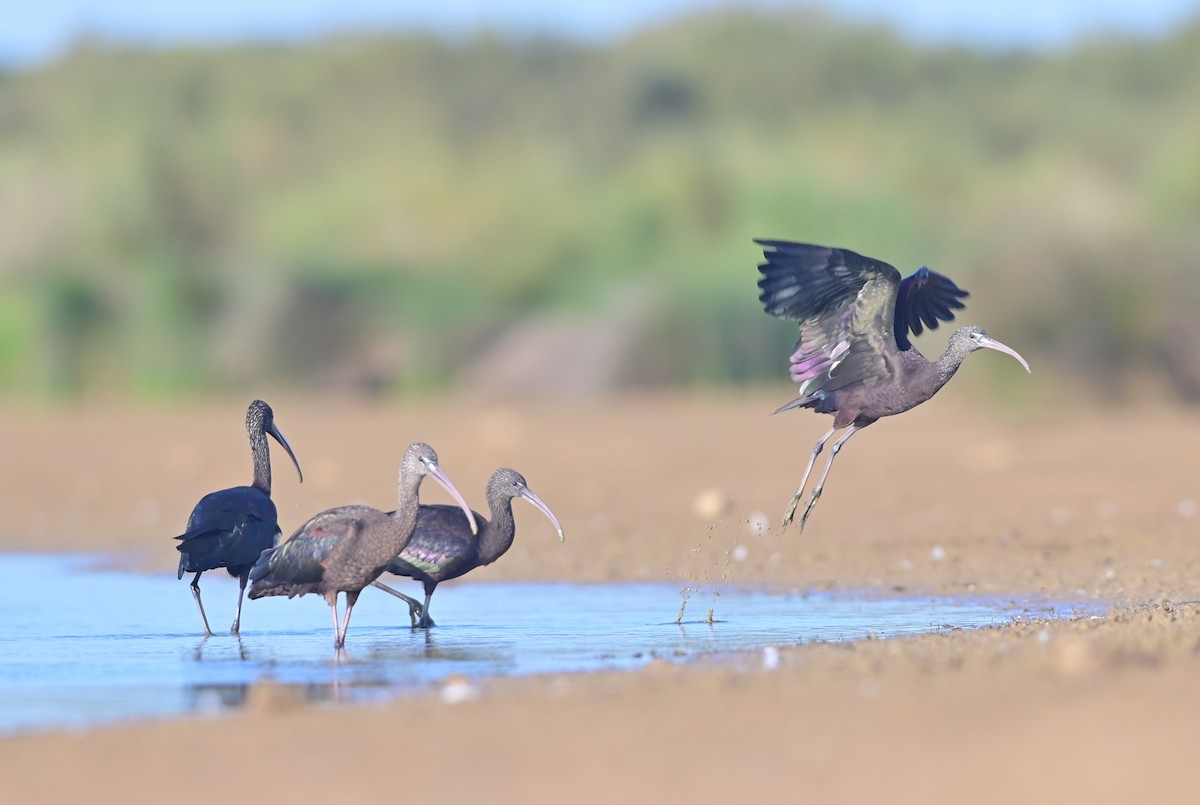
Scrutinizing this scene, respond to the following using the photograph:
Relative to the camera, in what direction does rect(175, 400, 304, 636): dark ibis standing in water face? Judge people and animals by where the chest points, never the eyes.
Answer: facing away from the viewer and to the right of the viewer

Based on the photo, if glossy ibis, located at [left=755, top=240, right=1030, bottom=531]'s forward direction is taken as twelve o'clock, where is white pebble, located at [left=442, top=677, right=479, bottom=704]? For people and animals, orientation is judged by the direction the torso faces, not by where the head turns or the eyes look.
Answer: The white pebble is roughly at 4 o'clock from the glossy ibis.

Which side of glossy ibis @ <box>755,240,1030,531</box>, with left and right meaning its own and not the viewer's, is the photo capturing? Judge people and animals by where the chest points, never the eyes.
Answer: right

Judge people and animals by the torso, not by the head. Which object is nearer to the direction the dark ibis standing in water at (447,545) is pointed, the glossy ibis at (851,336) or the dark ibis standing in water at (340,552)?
the glossy ibis

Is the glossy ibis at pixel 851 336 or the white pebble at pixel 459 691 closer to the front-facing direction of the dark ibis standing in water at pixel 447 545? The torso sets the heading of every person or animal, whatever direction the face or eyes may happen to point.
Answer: the glossy ibis

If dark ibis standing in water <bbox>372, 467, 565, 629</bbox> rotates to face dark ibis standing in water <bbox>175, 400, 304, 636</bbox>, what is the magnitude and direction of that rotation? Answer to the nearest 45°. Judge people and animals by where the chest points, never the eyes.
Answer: approximately 180°

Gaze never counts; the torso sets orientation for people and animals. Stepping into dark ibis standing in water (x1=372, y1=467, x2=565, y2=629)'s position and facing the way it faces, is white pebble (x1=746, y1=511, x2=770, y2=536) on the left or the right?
on its left

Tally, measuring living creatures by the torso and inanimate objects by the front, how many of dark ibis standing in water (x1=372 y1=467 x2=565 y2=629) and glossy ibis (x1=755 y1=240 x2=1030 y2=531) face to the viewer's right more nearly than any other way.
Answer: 2

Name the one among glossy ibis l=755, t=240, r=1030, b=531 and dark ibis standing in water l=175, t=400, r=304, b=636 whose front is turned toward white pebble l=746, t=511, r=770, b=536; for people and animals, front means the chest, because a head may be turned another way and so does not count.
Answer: the dark ibis standing in water

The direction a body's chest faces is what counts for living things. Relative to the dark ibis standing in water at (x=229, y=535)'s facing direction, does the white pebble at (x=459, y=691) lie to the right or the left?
on its right

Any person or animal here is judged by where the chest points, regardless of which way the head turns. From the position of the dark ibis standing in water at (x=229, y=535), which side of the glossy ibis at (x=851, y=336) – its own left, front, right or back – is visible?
back

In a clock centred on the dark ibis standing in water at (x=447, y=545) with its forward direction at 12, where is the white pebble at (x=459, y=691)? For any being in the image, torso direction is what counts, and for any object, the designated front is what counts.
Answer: The white pebble is roughly at 3 o'clock from the dark ibis standing in water.

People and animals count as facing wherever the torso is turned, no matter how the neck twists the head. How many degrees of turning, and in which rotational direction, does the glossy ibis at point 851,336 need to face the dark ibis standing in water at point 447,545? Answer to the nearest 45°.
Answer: approximately 180°

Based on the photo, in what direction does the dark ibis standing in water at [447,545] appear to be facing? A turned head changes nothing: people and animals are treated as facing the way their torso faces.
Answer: to the viewer's right
